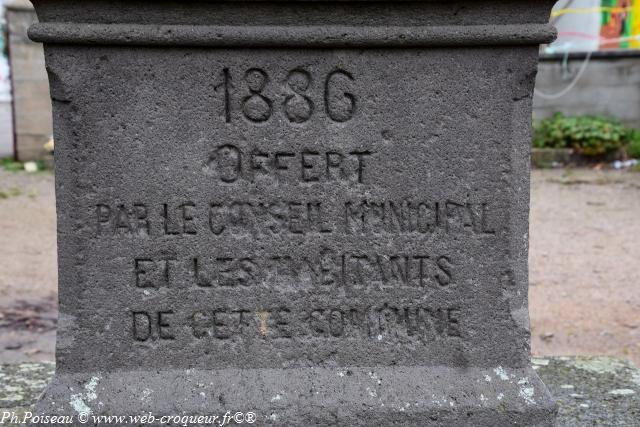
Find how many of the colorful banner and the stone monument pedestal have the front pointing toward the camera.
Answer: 2

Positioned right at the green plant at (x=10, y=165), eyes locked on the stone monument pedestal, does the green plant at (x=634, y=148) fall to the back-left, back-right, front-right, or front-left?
front-left

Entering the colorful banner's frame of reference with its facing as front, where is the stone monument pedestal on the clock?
The stone monument pedestal is roughly at 12 o'clock from the colorful banner.

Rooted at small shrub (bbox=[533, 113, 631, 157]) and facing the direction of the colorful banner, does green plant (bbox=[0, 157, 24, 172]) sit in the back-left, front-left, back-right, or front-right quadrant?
back-left

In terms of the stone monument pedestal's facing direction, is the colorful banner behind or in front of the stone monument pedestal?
behind

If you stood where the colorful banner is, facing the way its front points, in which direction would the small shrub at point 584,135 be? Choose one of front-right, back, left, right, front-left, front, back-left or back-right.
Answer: front

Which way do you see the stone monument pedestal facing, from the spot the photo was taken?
facing the viewer
